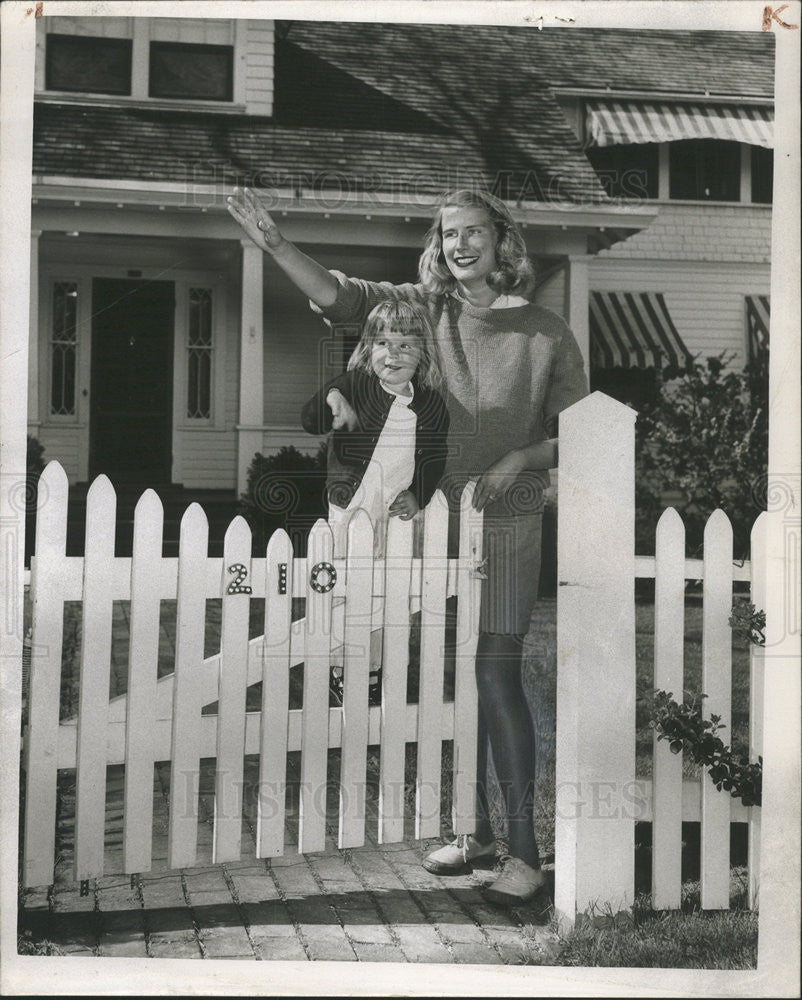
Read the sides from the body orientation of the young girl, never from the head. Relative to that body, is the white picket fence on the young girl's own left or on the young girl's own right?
on the young girl's own left

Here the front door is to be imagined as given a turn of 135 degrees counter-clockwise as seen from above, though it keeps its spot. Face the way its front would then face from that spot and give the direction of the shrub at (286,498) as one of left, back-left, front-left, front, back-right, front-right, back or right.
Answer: right

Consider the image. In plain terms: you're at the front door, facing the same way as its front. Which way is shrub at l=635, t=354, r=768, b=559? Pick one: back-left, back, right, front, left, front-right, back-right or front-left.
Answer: left

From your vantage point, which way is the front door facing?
toward the camera

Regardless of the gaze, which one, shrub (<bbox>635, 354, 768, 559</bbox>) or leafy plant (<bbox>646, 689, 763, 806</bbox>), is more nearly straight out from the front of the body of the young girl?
the leafy plant

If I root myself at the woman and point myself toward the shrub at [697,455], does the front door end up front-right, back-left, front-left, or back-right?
front-left

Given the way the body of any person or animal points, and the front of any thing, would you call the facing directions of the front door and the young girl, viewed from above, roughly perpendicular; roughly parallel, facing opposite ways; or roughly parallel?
roughly parallel

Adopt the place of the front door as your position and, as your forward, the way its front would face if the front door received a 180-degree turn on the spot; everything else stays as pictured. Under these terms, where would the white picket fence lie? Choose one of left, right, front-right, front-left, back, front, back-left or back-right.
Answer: back-right

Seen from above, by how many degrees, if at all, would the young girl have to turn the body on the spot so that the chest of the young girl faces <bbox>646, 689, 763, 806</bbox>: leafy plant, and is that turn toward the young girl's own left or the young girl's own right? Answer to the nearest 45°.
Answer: approximately 90° to the young girl's own left

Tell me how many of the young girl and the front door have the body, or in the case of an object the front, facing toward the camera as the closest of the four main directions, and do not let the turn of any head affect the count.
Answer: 2

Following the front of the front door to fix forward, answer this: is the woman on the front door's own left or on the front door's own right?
on the front door's own left

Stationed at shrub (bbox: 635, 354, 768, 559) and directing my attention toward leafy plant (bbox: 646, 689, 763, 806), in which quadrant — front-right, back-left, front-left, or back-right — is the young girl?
front-right

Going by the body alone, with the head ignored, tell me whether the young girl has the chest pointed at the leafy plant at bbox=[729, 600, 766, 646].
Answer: no

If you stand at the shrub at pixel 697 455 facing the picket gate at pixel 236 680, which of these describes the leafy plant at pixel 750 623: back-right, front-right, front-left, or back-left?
front-left
